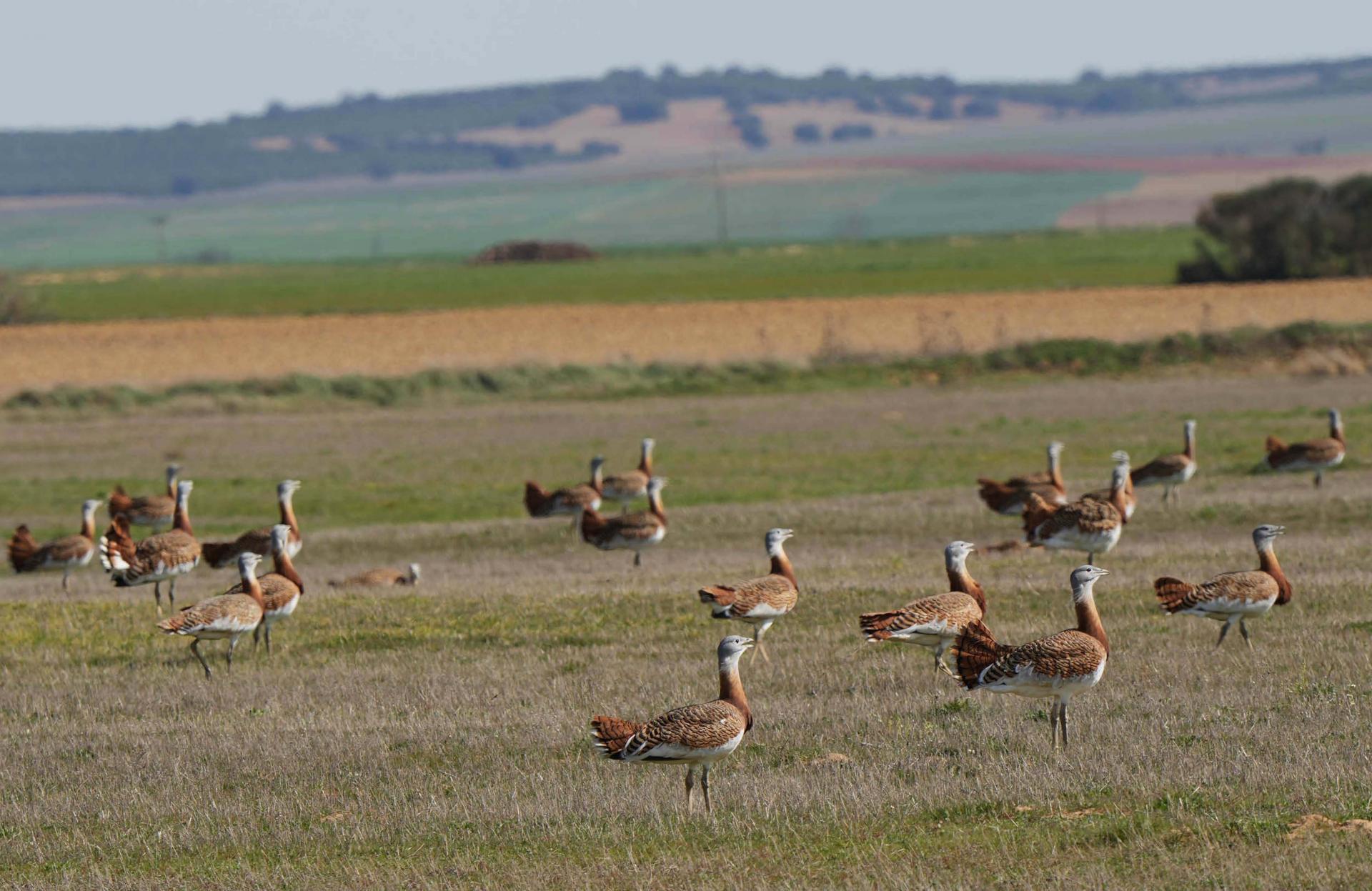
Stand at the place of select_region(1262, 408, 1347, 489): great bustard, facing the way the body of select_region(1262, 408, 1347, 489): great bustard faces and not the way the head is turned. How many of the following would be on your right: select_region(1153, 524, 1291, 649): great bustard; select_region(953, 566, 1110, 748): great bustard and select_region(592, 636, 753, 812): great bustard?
3

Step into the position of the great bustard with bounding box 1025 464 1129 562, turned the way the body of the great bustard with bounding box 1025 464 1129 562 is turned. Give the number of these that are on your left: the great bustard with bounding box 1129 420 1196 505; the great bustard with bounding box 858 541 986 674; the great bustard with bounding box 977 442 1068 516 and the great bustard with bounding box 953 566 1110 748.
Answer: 2

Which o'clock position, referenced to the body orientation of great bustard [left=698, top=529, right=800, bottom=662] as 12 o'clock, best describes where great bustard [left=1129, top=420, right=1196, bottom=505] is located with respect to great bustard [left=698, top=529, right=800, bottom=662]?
great bustard [left=1129, top=420, right=1196, bottom=505] is roughly at 10 o'clock from great bustard [left=698, top=529, right=800, bottom=662].

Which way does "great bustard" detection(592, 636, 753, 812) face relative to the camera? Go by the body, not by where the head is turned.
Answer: to the viewer's right

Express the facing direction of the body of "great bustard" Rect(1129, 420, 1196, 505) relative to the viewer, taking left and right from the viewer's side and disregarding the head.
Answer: facing to the right of the viewer

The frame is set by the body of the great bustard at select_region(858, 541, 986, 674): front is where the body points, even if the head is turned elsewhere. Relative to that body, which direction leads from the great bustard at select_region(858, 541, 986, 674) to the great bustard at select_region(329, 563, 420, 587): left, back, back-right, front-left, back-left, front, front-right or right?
back-left

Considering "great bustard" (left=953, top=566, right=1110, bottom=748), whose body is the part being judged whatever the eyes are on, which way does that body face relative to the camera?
to the viewer's right

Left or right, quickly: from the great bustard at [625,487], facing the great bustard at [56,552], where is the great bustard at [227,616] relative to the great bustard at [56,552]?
left

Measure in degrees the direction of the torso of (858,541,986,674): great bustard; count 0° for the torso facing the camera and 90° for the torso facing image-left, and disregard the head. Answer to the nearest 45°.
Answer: approximately 270°

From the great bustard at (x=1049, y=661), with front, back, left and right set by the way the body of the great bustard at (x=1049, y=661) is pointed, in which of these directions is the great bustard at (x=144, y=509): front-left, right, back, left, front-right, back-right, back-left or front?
back-left

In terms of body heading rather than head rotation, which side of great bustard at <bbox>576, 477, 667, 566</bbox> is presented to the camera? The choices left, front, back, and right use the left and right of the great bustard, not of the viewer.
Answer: right

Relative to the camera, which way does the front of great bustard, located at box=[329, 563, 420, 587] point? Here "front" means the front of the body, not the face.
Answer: to the viewer's right

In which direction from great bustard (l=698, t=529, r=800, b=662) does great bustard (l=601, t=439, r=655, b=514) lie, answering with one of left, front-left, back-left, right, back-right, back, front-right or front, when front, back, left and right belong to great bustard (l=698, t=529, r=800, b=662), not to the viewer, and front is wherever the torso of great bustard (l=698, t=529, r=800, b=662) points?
left

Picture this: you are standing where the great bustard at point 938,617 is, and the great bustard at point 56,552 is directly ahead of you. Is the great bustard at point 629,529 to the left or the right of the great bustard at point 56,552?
right

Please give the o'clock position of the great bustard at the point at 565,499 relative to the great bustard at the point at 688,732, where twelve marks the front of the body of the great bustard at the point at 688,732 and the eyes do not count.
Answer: the great bustard at the point at 565,499 is roughly at 9 o'clock from the great bustard at the point at 688,732.

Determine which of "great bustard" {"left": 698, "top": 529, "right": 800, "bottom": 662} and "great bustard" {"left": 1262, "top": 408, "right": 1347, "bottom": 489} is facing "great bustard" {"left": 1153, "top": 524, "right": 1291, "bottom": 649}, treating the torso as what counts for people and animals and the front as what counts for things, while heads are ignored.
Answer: "great bustard" {"left": 698, "top": 529, "right": 800, "bottom": 662}
